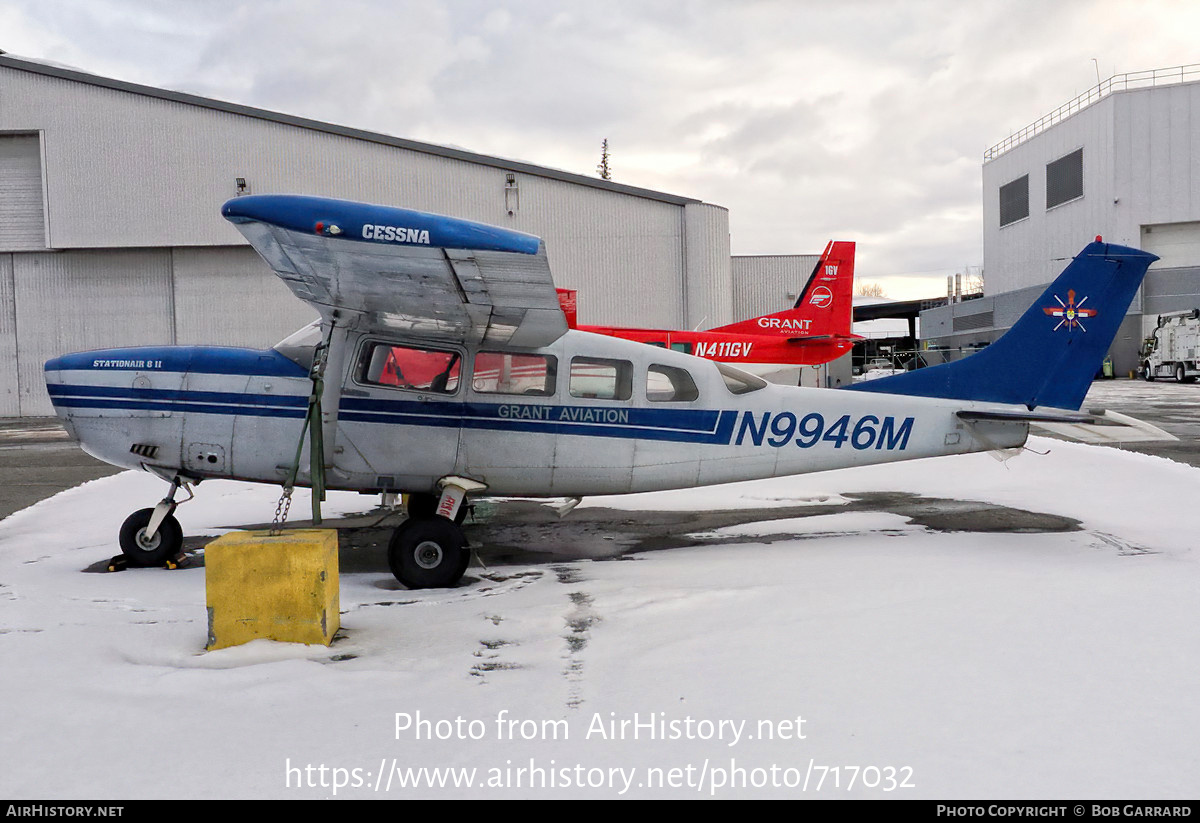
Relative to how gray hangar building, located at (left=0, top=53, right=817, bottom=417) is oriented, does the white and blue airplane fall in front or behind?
in front

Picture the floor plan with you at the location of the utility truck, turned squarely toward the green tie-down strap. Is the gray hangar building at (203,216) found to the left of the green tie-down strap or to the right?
right

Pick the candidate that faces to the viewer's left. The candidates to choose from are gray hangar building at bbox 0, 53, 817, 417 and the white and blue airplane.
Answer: the white and blue airplane

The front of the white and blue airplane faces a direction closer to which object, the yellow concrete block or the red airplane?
the yellow concrete block

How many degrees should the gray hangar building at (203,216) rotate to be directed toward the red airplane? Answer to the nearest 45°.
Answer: approximately 45° to its left

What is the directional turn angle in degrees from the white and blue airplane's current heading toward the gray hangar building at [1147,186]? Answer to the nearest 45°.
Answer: approximately 135° to its right

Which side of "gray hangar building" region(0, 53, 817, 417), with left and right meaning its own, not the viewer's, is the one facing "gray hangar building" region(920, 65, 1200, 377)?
left

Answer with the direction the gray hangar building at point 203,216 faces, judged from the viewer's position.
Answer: facing the viewer

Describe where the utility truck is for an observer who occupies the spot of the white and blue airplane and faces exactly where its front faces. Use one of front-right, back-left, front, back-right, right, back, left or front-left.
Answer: back-right

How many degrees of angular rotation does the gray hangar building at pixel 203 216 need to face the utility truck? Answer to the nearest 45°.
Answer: approximately 90° to its left

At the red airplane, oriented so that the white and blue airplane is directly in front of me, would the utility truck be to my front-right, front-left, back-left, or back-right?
back-left

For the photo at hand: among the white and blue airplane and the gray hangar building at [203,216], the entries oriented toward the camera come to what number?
1

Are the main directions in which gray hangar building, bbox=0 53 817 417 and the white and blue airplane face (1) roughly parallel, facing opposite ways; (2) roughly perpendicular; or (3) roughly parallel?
roughly perpendicular

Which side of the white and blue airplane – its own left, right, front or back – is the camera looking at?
left
